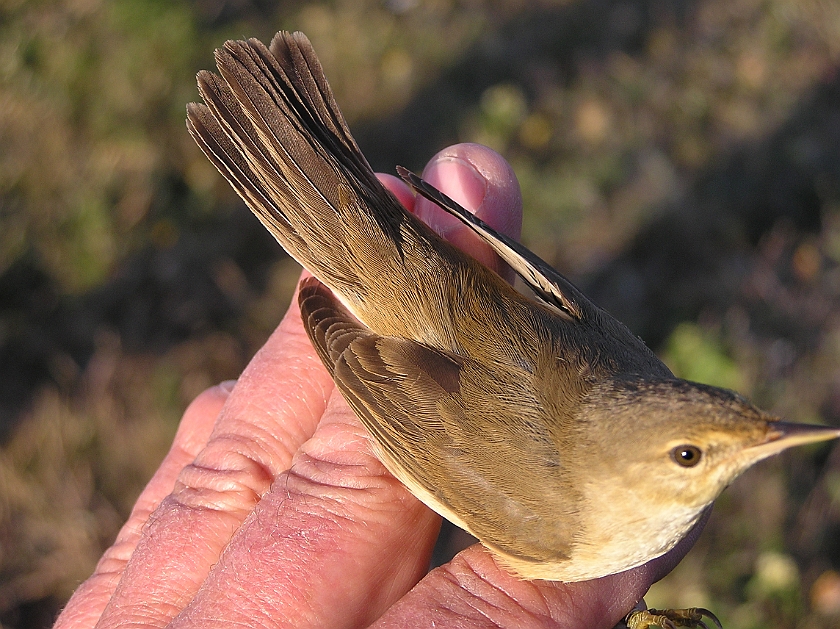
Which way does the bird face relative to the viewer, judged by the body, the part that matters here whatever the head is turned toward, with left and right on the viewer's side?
facing the viewer and to the right of the viewer
